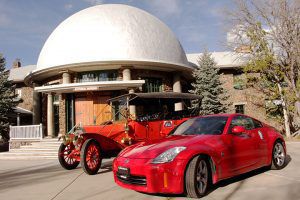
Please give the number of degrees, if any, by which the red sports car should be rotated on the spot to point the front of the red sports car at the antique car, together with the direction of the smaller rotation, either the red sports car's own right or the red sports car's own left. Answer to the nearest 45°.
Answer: approximately 90° to the red sports car's own right

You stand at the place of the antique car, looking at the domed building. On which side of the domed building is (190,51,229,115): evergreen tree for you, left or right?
right

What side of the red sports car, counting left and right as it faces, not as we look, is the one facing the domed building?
right

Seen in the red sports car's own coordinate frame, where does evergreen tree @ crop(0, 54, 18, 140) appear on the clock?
The evergreen tree is roughly at 3 o'clock from the red sports car.

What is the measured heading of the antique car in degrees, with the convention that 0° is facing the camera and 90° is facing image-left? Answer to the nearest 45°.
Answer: approximately 45°

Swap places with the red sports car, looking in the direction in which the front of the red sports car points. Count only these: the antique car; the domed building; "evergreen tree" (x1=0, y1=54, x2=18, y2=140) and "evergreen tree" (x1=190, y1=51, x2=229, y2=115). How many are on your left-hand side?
0

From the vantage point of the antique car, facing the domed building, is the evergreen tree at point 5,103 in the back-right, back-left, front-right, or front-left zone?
front-left

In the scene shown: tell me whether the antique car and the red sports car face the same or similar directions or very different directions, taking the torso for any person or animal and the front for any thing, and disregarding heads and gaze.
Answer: same or similar directions

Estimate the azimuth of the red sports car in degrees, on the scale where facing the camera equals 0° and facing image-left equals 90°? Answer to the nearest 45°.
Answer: approximately 45°

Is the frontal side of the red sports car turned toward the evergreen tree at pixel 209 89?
no

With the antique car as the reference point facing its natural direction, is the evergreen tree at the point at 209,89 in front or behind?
behind

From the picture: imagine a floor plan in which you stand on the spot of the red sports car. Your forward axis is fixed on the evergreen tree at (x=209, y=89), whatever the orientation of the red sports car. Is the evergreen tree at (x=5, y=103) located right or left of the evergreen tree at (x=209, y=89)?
left

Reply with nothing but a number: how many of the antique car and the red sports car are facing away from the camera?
0

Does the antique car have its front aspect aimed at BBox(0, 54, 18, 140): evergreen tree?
no
